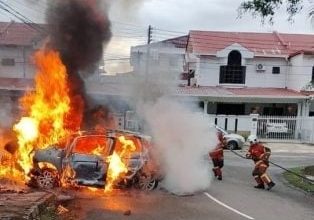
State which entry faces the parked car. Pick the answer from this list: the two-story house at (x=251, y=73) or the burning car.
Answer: the two-story house

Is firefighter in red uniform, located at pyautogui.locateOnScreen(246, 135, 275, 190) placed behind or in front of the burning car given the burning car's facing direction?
behind

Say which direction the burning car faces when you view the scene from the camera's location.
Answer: facing to the left of the viewer

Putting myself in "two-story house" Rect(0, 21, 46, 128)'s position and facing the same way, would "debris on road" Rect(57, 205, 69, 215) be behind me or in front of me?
in front

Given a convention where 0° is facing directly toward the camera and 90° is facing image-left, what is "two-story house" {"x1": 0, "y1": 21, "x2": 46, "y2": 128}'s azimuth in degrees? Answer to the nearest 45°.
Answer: approximately 0°

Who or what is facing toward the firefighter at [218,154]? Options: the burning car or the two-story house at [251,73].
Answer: the two-story house

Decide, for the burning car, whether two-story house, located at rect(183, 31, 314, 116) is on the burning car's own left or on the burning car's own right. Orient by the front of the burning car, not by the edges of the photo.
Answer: on the burning car's own right

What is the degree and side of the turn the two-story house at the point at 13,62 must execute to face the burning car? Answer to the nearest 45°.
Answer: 0° — it already faces it

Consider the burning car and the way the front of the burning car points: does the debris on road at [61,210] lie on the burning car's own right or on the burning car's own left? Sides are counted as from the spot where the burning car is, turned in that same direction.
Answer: on the burning car's own left

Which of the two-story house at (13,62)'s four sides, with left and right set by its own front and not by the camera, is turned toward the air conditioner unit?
left

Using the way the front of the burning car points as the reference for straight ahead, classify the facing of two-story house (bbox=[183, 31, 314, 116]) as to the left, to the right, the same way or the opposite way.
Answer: to the left

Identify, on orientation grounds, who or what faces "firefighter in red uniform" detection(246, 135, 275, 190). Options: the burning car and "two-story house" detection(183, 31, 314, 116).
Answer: the two-story house

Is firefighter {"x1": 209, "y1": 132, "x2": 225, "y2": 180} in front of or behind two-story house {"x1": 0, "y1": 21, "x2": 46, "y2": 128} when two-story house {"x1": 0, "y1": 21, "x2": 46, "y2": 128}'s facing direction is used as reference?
in front

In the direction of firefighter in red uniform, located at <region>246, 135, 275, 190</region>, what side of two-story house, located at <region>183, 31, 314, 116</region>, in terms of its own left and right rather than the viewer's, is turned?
front
